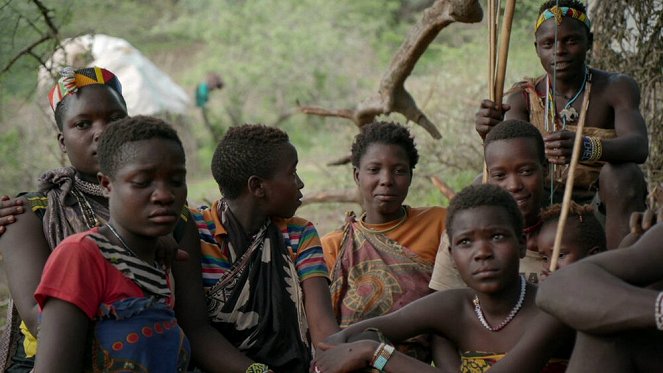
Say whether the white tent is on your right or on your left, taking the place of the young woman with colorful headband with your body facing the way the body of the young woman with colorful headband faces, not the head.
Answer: on your left

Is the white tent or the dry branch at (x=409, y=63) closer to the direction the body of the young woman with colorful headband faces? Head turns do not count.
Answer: the dry branch

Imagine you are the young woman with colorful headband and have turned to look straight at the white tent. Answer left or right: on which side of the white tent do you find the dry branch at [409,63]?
right

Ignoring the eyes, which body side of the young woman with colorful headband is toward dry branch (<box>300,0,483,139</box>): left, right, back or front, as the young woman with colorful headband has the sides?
left

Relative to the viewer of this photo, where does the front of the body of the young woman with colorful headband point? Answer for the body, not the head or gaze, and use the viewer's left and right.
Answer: facing the viewer and to the right of the viewer
